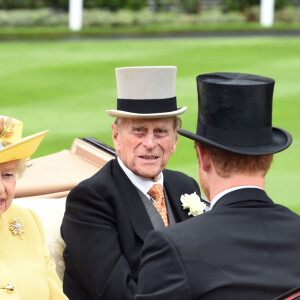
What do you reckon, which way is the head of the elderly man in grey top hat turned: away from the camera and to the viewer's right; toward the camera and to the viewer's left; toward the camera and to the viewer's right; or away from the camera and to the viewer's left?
toward the camera and to the viewer's right

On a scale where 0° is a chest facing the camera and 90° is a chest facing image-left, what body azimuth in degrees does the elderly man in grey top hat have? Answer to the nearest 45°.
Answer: approximately 315°
